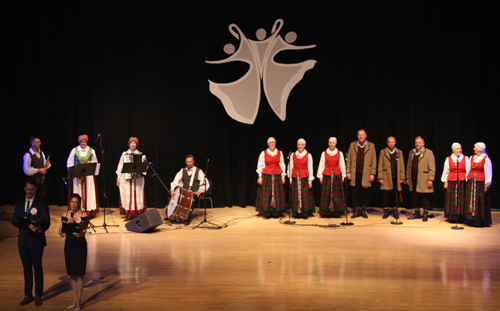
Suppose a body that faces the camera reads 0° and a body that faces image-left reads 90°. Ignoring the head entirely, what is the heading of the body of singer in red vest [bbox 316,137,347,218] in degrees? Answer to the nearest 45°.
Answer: approximately 0°

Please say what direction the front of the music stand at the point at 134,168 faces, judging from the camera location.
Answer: facing away from the viewer

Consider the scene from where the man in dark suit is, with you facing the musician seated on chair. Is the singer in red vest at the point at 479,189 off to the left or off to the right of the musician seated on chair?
right

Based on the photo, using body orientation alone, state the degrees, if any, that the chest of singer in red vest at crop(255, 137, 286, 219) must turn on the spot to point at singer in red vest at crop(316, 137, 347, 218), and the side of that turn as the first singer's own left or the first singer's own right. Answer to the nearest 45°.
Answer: approximately 90° to the first singer's own left

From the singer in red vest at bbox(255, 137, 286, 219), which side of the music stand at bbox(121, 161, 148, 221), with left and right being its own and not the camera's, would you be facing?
right

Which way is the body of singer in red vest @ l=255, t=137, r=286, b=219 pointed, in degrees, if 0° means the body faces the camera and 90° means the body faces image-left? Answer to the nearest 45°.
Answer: approximately 0°

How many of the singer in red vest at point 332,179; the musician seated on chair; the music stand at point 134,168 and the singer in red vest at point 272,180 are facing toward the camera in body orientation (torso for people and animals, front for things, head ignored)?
3
